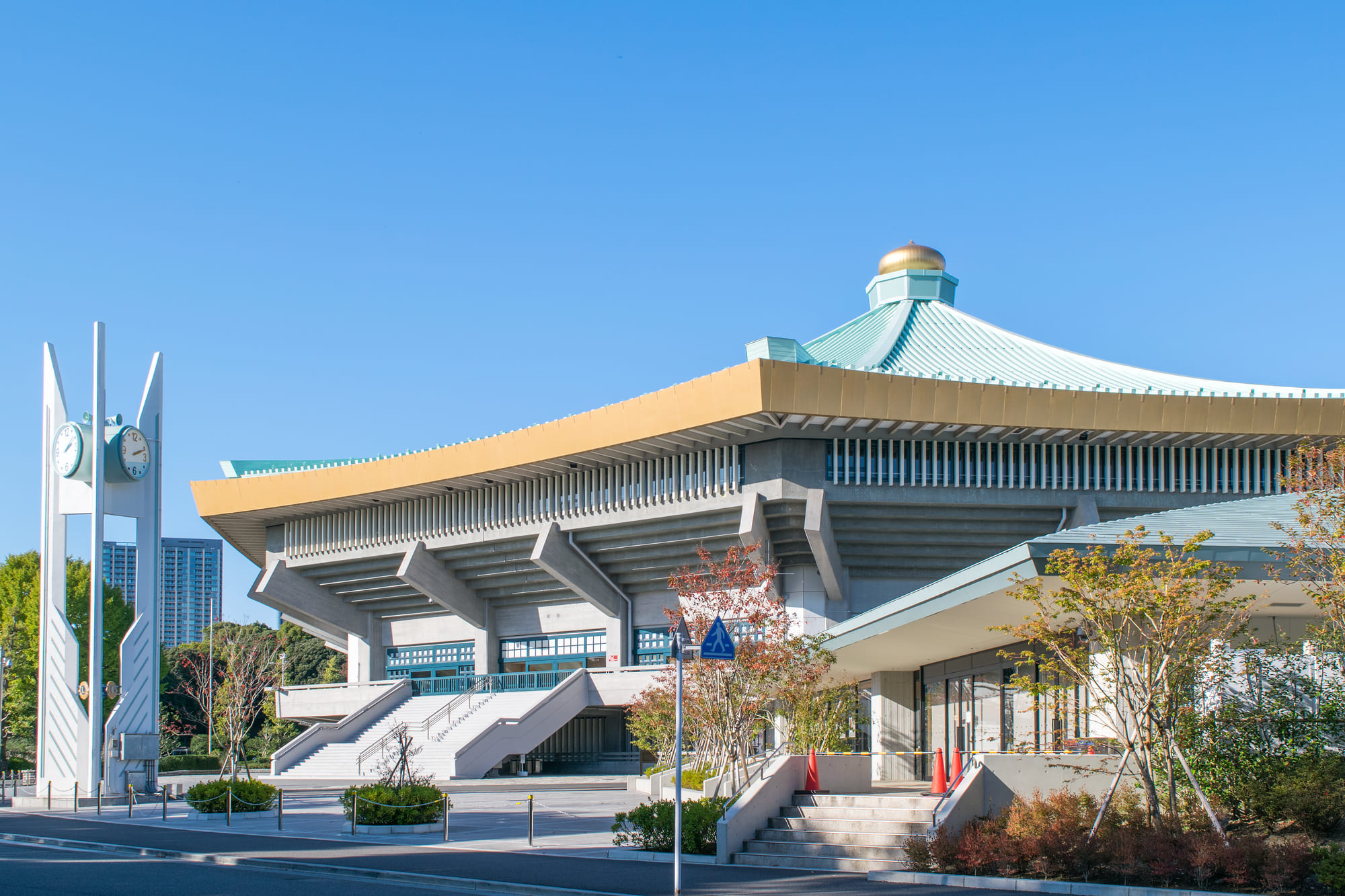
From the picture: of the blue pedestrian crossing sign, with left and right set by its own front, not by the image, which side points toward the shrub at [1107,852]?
left

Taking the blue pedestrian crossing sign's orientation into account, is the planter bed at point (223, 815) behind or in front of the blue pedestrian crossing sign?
behind

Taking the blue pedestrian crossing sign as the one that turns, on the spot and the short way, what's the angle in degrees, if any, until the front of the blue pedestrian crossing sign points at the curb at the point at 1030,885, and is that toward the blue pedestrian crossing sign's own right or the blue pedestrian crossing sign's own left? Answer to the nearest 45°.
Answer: approximately 90° to the blue pedestrian crossing sign's own left

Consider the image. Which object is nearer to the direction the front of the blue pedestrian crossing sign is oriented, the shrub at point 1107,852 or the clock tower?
the shrub

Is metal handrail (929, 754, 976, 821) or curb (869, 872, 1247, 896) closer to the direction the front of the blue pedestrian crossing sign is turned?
the curb

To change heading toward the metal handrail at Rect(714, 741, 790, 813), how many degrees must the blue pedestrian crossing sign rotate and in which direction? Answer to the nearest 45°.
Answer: approximately 180°

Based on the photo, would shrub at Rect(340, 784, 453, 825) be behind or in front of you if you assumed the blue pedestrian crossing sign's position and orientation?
behind

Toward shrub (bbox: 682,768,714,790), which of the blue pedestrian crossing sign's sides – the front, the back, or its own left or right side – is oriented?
back

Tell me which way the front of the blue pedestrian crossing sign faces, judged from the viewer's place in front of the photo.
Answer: facing the viewer

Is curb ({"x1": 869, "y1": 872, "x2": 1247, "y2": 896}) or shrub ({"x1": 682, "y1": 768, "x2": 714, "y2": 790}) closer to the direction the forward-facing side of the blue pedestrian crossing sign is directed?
the curb

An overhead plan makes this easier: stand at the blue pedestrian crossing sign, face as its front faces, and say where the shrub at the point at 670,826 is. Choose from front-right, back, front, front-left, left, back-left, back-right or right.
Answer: back

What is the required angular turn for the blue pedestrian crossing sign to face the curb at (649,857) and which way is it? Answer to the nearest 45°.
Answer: approximately 180°

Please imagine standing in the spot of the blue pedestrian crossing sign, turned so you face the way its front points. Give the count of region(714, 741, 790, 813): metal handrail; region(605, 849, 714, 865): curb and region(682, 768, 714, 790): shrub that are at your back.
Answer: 3

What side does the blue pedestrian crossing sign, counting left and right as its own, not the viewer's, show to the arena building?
back
